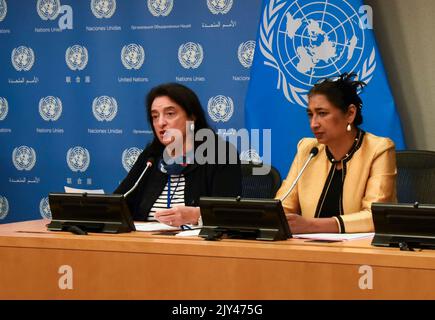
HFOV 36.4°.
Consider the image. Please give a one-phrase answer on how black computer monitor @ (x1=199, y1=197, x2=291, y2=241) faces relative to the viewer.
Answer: facing away from the viewer

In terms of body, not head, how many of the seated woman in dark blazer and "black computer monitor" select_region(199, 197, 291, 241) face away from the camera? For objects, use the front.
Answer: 1

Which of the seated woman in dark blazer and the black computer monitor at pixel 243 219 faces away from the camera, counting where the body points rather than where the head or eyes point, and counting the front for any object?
the black computer monitor

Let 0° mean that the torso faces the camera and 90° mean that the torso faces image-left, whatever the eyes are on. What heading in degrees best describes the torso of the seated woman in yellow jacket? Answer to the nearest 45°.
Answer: approximately 45°

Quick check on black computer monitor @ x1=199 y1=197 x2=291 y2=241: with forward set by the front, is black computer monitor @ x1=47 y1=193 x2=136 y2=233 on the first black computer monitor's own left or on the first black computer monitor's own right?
on the first black computer monitor's own left

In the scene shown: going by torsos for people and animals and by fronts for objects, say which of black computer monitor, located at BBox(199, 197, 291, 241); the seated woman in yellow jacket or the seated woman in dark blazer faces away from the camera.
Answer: the black computer monitor

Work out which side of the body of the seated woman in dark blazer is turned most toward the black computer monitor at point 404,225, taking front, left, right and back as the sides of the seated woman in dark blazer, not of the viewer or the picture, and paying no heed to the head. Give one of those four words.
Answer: left
